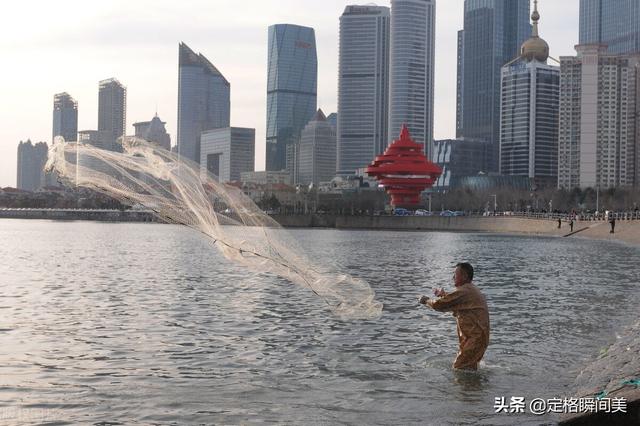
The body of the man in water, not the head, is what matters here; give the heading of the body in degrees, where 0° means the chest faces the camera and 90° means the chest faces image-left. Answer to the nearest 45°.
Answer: approximately 90°

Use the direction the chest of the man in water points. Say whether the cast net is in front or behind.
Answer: in front
